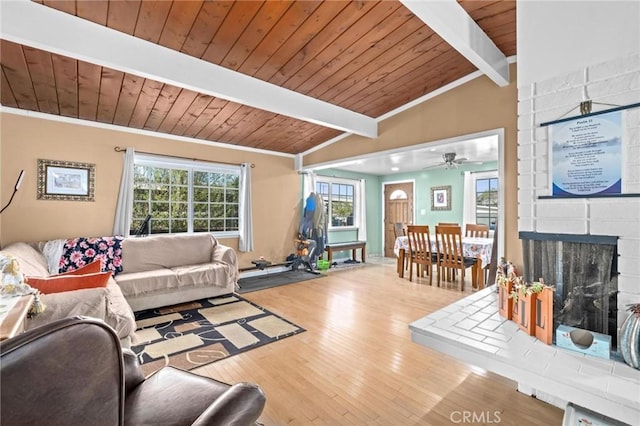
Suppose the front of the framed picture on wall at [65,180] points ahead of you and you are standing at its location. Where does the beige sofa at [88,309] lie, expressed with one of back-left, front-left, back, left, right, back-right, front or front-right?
front

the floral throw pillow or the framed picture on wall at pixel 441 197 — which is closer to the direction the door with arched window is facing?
the floral throw pillow

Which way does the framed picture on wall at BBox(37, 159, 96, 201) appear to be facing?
toward the camera

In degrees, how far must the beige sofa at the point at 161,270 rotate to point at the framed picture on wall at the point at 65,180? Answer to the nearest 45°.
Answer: approximately 90° to its right

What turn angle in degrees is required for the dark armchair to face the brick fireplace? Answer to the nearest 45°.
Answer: approximately 45° to its right

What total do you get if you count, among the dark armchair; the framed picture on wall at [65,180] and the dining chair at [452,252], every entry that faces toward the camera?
1

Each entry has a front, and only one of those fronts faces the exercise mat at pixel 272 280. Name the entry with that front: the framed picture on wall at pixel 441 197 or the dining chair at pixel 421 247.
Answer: the framed picture on wall

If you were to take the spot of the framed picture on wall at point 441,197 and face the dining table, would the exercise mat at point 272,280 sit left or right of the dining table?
right

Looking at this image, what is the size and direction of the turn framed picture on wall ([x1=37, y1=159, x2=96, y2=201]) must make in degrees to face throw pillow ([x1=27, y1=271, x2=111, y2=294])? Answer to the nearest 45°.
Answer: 0° — it already faces it

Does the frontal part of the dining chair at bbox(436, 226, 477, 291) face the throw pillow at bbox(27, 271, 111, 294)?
no

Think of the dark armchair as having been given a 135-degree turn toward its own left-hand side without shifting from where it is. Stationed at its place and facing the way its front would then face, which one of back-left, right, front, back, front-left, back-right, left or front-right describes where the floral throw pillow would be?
right

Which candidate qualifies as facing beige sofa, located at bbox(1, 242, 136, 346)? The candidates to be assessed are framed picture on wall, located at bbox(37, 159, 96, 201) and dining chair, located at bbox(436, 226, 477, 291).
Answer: the framed picture on wall

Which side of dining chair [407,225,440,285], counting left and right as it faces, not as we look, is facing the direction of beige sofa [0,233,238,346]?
back

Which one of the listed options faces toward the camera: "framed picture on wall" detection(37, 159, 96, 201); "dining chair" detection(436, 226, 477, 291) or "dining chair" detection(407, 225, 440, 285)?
the framed picture on wall

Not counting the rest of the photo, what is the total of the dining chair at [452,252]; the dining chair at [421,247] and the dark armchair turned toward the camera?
0

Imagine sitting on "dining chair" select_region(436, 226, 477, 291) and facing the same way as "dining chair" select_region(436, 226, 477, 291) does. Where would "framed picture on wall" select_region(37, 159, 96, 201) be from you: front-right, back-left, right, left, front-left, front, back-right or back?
back

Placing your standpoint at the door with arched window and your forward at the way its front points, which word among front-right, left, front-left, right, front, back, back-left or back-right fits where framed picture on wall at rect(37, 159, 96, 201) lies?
front

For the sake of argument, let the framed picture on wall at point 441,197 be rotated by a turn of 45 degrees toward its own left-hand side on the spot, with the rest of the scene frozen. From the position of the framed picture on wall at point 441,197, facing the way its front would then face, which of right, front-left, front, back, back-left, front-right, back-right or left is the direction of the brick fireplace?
front

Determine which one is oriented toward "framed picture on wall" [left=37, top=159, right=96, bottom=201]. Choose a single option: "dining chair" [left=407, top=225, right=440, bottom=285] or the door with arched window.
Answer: the door with arched window
